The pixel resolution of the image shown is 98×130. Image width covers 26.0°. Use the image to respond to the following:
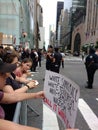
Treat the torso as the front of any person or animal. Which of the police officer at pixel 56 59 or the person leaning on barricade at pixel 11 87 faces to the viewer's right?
the person leaning on barricade

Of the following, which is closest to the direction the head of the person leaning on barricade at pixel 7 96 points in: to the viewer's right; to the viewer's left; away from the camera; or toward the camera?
to the viewer's right

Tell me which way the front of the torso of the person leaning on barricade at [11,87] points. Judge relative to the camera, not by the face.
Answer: to the viewer's right

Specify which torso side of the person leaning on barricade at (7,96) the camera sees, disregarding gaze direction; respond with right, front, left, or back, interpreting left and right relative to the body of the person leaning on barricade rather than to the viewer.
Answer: right

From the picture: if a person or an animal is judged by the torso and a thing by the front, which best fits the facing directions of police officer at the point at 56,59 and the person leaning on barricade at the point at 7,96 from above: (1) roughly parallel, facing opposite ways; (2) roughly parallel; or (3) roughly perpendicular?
roughly perpendicular

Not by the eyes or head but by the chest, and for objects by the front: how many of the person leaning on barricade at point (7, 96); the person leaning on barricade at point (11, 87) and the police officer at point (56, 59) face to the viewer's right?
2

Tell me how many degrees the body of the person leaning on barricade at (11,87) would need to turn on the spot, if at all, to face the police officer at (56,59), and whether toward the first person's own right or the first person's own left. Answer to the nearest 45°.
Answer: approximately 90° to the first person's own left
